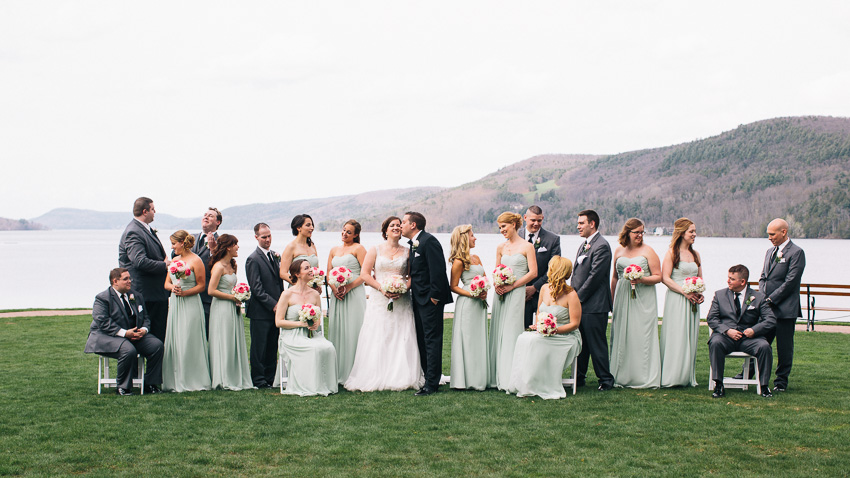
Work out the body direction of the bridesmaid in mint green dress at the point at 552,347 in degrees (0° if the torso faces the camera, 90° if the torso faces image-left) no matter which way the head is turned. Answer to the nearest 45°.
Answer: approximately 45°

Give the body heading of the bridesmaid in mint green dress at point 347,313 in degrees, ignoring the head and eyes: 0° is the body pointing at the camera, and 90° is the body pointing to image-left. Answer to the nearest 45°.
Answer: approximately 45°

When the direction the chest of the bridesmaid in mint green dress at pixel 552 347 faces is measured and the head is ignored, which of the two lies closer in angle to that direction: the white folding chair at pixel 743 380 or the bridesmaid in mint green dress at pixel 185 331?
the bridesmaid in mint green dress

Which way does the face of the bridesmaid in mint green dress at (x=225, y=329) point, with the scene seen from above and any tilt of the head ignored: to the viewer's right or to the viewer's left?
to the viewer's right

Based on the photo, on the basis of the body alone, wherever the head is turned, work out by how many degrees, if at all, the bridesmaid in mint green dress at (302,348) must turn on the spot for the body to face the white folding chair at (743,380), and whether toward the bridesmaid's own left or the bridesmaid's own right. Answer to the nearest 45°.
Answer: approximately 45° to the bridesmaid's own left

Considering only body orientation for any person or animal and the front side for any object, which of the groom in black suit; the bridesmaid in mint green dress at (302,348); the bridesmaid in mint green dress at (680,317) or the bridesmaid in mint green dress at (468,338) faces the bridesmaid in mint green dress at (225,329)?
the groom in black suit

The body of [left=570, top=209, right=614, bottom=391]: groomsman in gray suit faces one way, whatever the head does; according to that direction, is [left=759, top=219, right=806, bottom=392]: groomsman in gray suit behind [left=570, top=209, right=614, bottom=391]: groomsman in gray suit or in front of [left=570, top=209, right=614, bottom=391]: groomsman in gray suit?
behind

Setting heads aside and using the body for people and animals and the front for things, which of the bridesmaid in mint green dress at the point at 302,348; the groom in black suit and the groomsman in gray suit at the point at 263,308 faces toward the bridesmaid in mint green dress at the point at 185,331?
the groom in black suit

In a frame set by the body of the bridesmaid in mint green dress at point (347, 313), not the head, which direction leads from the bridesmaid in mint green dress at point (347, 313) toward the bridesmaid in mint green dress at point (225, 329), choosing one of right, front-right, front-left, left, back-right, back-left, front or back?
front-right

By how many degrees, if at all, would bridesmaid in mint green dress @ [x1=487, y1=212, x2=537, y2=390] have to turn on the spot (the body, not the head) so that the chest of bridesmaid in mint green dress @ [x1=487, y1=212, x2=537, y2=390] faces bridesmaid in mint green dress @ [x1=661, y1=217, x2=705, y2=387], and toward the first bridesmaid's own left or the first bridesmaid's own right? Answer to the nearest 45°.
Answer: approximately 135° to the first bridesmaid's own left

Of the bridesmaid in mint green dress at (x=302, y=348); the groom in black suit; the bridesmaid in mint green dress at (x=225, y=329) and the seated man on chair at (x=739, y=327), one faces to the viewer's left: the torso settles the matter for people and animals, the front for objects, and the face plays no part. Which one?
the groom in black suit
